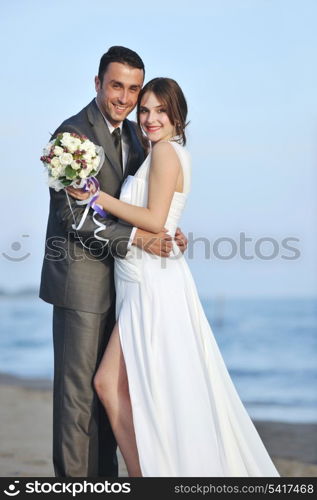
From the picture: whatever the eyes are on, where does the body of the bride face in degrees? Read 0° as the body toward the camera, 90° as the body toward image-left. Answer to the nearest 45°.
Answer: approximately 90°

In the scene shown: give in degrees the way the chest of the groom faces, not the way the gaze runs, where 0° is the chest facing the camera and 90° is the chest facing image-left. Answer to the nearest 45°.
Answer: approximately 315°

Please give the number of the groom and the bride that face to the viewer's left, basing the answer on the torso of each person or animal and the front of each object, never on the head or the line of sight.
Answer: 1

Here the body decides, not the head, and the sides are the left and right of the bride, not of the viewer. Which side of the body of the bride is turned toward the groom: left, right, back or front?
front
